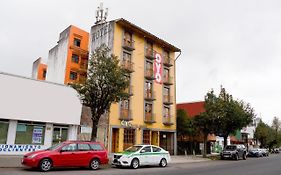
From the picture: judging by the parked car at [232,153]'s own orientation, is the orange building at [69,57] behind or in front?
in front

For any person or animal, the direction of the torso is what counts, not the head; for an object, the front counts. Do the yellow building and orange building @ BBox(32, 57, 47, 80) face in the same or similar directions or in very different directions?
same or similar directions

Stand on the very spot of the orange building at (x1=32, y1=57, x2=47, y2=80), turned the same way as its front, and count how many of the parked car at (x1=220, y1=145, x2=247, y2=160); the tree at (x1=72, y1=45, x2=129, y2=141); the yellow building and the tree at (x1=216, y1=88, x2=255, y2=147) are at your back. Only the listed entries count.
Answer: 0

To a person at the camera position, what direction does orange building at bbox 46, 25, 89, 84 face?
facing the viewer and to the right of the viewer

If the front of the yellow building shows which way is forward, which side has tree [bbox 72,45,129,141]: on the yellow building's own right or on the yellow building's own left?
on the yellow building's own right

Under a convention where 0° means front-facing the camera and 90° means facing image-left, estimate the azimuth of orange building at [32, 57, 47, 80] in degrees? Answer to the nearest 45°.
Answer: approximately 315°

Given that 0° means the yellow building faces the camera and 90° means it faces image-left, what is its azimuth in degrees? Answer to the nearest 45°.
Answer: approximately 315°

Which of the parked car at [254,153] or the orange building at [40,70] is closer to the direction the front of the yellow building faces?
the parked car

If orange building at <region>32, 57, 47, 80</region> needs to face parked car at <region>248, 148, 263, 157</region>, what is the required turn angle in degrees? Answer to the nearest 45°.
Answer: approximately 45° to its left

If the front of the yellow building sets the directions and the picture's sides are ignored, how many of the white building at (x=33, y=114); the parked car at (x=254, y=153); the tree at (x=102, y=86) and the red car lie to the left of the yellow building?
1

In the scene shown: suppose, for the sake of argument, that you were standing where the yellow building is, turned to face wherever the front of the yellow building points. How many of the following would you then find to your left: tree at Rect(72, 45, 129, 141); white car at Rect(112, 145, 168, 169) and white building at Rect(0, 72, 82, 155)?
0

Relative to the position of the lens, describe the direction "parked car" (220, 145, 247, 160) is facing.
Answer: facing the viewer and to the left of the viewer
